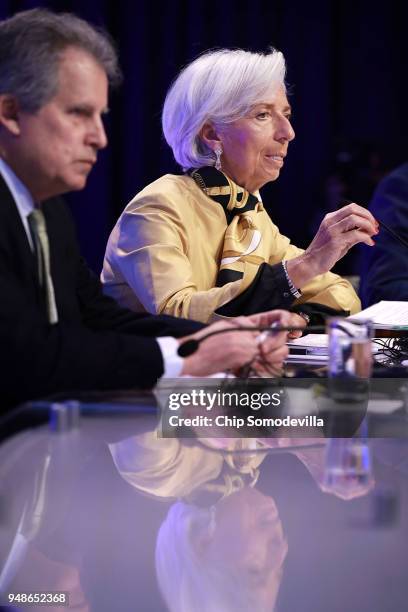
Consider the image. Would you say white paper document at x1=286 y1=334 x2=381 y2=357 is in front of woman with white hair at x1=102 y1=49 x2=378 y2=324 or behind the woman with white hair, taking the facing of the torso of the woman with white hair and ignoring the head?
in front

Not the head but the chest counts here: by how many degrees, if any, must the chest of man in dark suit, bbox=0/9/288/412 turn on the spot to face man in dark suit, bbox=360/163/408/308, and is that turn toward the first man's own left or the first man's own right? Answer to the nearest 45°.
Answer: approximately 90° to the first man's own left

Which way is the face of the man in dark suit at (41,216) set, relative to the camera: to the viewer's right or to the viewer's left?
to the viewer's right

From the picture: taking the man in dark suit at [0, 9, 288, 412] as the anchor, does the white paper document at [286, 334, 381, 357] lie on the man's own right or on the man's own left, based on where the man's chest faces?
on the man's own left

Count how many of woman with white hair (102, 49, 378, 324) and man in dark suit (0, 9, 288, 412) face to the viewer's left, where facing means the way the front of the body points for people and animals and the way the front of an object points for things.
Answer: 0

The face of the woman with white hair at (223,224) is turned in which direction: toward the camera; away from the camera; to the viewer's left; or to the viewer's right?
to the viewer's right

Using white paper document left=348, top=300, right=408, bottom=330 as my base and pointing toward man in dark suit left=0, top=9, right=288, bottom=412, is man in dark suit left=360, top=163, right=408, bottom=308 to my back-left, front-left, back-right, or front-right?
back-right

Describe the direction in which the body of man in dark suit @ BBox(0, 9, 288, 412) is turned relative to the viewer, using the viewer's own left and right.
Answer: facing the viewer and to the right of the viewer

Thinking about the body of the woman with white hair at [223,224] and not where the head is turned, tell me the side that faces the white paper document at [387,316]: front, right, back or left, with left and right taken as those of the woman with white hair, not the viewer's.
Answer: front
